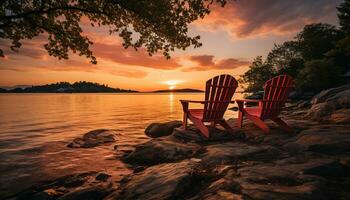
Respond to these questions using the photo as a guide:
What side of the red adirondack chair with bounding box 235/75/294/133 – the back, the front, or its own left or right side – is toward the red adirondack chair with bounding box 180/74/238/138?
left

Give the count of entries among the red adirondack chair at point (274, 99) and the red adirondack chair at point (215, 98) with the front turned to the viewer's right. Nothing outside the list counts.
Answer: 0

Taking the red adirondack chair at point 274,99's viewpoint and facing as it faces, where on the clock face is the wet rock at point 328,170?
The wet rock is roughly at 7 o'clock from the red adirondack chair.

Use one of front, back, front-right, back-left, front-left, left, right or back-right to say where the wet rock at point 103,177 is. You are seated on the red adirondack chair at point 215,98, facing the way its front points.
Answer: left

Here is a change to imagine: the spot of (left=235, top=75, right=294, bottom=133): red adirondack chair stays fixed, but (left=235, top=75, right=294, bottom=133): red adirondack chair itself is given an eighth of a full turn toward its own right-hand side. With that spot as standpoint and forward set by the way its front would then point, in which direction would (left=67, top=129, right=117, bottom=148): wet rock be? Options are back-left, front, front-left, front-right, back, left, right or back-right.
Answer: left

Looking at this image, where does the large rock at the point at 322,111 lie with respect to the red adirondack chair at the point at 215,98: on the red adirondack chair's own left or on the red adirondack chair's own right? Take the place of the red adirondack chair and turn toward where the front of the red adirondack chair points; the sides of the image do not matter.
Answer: on the red adirondack chair's own right

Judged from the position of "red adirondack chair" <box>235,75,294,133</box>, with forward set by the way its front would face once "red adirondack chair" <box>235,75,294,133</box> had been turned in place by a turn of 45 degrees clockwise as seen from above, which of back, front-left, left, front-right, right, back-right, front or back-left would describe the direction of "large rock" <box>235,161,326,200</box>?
back

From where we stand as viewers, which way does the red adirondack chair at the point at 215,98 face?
facing away from the viewer and to the left of the viewer

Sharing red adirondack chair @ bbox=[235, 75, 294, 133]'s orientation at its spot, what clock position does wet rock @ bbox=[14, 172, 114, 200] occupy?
The wet rock is roughly at 9 o'clock from the red adirondack chair.

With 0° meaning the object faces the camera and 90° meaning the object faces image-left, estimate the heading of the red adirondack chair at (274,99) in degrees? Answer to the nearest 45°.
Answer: approximately 135°

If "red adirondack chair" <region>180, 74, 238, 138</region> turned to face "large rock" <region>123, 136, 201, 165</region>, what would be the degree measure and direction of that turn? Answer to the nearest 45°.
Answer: approximately 90° to its left

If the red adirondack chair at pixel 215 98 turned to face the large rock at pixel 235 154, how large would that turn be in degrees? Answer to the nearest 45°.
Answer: approximately 135° to its left

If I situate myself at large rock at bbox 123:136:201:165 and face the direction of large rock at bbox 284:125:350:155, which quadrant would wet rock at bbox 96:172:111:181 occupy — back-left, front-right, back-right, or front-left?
back-right

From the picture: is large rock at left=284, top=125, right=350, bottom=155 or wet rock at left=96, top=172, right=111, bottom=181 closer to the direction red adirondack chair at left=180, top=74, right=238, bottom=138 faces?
the wet rock
